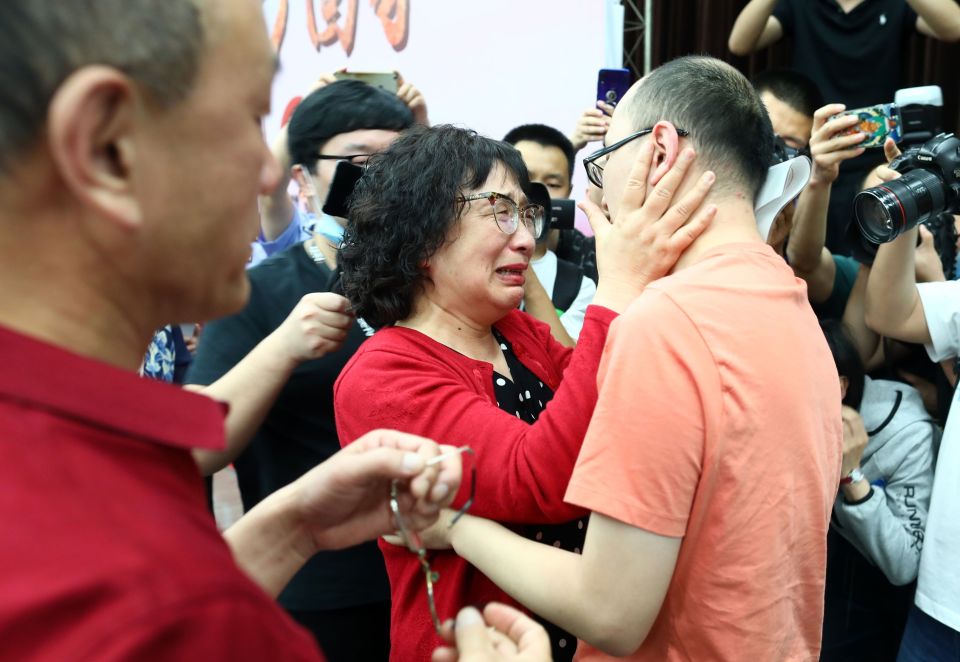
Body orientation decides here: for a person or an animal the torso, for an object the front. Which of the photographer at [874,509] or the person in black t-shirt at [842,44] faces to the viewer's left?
the photographer

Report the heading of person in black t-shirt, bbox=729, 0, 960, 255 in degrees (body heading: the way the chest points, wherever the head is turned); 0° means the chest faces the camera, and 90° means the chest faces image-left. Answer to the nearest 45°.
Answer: approximately 0°

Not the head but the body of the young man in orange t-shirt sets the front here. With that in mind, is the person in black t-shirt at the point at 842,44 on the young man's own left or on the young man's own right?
on the young man's own right

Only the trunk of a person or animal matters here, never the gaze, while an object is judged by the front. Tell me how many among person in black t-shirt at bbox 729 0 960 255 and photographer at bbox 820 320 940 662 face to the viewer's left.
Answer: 1

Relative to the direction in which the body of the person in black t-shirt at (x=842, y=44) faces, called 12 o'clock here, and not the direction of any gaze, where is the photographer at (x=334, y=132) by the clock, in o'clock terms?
The photographer is roughly at 1 o'clock from the person in black t-shirt.

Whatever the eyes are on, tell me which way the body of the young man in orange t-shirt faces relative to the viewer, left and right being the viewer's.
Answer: facing away from the viewer and to the left of the viewer

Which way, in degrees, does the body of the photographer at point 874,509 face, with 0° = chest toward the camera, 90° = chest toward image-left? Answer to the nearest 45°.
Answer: approximately 90°

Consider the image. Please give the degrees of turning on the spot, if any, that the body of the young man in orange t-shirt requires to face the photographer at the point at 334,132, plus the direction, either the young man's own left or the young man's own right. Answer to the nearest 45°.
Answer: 0° — they already face them
